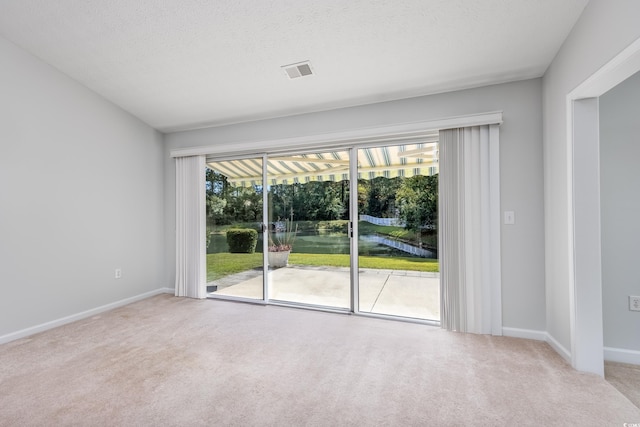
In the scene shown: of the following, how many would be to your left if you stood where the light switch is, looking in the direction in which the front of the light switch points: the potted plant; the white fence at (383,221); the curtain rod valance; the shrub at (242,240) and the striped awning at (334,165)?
0

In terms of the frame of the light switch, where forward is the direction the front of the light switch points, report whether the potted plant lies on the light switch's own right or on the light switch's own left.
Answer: on the light switch's own right

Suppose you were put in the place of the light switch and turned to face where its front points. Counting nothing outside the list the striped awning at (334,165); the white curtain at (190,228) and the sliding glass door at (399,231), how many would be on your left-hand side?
0

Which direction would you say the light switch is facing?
toward the camera

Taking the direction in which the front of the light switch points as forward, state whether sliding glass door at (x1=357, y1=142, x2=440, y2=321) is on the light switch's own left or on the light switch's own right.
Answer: on the light switch's own right

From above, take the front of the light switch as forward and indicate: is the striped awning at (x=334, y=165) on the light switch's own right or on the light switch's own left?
on the light switch's own right

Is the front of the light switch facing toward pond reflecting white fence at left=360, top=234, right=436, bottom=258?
no

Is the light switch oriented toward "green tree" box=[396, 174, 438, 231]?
no

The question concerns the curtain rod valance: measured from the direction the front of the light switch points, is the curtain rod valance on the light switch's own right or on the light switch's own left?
on the light switch's own right

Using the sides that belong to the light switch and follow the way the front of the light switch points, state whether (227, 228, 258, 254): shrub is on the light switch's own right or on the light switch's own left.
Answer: on the light switch's own right

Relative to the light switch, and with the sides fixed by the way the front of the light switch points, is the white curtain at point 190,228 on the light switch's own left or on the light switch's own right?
on the light switch's own right
